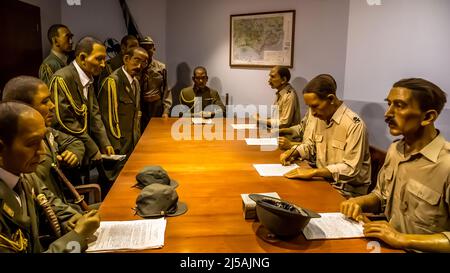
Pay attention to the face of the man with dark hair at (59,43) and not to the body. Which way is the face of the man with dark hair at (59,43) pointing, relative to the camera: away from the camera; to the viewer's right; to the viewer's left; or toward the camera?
to the viewer's right

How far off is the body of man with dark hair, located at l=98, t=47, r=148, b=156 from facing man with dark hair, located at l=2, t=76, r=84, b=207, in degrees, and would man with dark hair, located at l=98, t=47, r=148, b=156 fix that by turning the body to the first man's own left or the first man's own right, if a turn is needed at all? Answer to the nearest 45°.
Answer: approximately 45° to the first man's own right

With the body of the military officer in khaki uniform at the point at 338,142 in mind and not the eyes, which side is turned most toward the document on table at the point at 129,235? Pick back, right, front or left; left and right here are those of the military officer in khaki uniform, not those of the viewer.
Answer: front

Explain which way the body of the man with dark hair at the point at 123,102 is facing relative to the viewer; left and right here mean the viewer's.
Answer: facing the viewer and to the right of the viewer

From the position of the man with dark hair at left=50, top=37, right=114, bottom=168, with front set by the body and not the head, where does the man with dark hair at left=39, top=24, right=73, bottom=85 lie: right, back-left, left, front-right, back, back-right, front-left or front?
back-left

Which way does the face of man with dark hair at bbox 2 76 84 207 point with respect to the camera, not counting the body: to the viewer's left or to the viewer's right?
to the viewer's right

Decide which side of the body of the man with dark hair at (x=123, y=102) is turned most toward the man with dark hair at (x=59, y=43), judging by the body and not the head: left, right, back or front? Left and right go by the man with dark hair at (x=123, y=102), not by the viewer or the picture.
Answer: back

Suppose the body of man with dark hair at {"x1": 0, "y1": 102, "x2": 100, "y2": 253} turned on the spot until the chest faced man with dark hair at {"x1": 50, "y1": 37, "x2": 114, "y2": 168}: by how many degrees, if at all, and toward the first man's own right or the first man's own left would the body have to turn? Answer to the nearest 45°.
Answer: approximately 135° to the first man's own left

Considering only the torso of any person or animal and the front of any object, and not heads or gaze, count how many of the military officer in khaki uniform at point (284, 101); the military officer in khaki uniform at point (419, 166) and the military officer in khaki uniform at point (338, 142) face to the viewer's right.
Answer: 0

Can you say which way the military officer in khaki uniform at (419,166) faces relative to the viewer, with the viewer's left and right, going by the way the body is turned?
facing the viewer and to the left of the viewer

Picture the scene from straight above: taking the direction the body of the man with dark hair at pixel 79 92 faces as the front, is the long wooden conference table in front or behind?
in front

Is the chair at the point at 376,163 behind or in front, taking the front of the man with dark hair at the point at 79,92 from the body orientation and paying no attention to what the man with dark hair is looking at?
in front

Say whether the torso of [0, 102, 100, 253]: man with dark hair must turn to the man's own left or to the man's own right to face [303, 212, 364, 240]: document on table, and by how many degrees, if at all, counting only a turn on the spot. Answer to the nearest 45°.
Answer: approximately 45° to the man's own left

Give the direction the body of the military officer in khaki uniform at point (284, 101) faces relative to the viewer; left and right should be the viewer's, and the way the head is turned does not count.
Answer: facing to the left of the viewer
